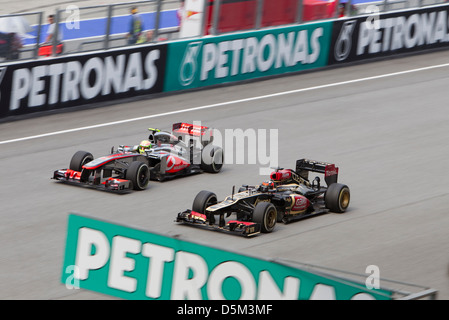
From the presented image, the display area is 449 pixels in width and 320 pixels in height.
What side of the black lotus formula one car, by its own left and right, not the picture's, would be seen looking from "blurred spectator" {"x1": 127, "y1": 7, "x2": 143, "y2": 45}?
right

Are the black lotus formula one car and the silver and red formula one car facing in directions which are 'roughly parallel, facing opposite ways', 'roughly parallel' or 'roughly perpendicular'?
roughly parallel

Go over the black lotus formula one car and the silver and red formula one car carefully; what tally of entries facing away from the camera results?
0

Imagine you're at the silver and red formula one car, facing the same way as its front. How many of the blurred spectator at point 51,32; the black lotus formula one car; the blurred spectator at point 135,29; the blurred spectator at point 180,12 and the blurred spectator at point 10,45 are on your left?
1

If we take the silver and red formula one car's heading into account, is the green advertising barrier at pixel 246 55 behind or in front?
behind

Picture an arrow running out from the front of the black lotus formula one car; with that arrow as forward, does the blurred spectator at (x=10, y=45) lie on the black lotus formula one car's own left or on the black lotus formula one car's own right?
on the black lotus formula one car's own right

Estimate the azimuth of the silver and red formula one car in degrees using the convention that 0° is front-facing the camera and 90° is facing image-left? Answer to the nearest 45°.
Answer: approximately 45°
